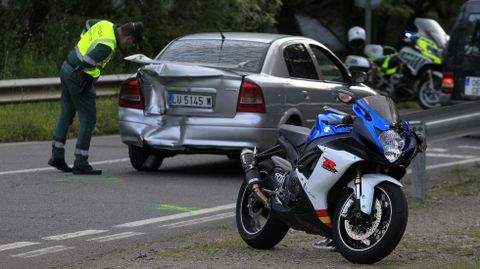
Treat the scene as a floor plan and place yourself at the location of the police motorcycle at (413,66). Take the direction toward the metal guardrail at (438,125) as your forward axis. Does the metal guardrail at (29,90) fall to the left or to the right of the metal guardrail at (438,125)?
right

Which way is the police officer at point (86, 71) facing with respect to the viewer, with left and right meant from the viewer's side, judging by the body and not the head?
facing to the right of the viewer

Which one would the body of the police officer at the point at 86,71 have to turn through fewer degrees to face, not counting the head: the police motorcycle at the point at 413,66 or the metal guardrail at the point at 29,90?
the police motorcycle

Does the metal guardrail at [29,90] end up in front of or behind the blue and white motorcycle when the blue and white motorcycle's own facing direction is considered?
behind

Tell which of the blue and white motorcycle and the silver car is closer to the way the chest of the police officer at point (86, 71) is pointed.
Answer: the silver car

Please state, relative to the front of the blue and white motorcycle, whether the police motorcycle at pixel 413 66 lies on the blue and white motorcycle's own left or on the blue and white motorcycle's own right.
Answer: on the blue and white motorcycle's own left

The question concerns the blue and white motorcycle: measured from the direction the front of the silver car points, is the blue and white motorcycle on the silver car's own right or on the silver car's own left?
on the silver car's own right

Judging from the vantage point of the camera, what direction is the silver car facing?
facing away from the viewer and to the right of the viewer
